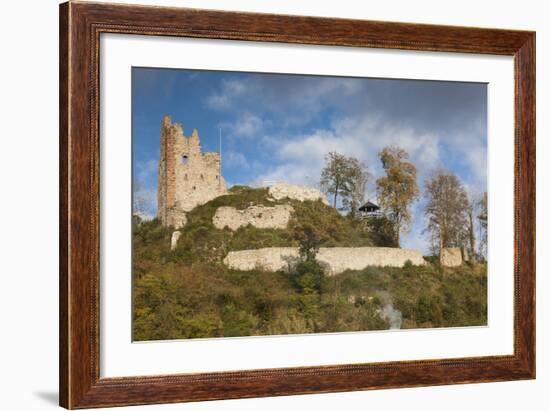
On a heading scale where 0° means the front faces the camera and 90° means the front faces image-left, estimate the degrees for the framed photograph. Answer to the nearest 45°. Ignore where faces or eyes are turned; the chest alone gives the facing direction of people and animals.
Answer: approximately 315°
